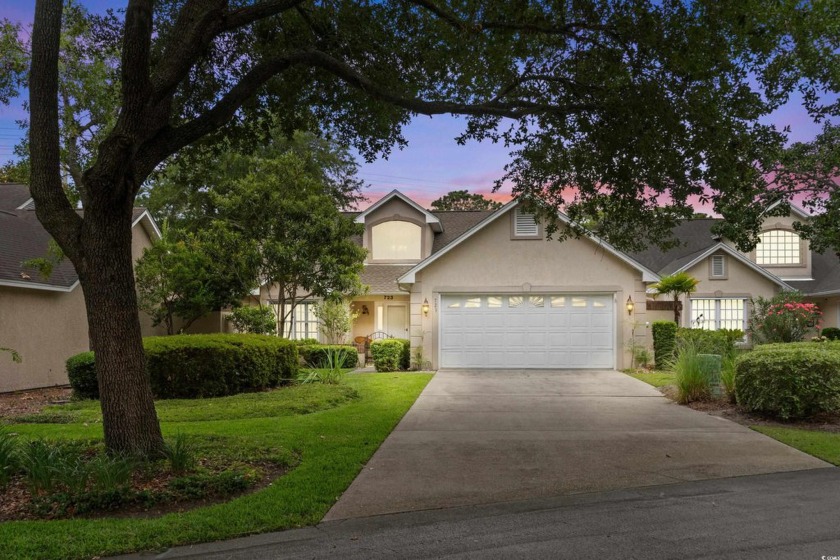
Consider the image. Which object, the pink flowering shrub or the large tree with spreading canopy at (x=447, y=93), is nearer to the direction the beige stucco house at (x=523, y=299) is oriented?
the large tree with spreading canopy

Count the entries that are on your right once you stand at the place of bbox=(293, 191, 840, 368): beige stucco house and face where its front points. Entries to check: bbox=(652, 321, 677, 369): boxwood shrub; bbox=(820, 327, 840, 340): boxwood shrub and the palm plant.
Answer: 0

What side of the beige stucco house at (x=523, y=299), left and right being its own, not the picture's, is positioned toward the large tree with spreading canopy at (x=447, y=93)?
front

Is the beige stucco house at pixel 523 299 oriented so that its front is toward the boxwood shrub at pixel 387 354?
no

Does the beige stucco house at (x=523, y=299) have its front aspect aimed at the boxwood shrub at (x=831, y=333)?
no

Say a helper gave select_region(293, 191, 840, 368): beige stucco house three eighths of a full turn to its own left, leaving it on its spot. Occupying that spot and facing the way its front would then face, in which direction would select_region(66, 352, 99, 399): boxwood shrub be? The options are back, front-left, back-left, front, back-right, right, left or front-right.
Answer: back

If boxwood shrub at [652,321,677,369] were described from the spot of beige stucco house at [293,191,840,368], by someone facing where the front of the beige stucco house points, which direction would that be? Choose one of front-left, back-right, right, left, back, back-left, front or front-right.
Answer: left

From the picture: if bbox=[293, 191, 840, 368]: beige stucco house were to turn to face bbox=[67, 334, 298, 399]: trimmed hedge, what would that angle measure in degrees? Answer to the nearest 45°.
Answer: approximately 45° to its right

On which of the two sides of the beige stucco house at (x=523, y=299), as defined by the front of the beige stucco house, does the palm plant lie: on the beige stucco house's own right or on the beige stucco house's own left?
on the beige stucco house's own left

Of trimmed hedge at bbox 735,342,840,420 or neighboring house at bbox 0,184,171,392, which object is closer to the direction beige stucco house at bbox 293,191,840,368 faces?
the trimmed hedge

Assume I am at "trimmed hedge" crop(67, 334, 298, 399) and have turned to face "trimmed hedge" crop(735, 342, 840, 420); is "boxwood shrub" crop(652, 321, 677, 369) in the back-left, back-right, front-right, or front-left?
front-left

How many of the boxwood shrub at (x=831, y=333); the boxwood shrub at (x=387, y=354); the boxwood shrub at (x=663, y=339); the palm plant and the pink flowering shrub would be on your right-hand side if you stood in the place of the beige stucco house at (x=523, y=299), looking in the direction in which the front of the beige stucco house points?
1

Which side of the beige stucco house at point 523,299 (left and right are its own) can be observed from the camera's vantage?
front
